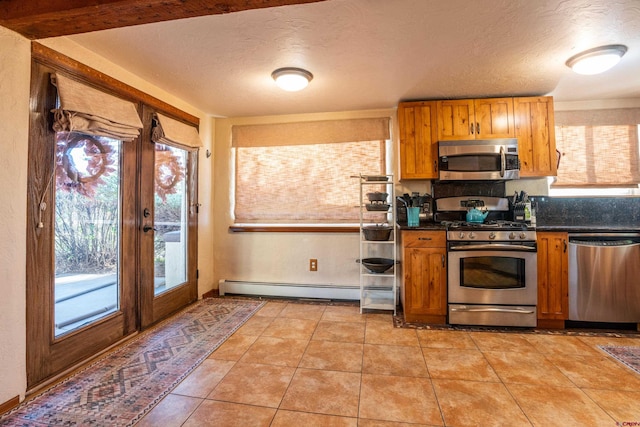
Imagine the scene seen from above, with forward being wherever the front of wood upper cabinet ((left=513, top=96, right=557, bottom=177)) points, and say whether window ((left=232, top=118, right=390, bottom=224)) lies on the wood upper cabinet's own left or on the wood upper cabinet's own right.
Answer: on the wood upper cabinet's own right

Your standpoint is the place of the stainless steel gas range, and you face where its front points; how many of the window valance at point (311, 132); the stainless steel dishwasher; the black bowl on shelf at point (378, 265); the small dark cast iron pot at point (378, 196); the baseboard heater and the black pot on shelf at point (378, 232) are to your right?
5

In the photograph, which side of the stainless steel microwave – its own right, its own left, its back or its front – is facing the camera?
front

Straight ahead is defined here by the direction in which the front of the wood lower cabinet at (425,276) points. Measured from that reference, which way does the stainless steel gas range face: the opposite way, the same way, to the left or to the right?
the same way

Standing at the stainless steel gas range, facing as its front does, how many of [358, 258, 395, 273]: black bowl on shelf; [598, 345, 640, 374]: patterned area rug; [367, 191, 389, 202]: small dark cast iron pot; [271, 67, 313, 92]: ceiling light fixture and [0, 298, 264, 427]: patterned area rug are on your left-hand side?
1

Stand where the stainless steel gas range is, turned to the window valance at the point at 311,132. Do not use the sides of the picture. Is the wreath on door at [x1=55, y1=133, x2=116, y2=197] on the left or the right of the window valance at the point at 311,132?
left

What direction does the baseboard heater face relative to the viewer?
toward the camera

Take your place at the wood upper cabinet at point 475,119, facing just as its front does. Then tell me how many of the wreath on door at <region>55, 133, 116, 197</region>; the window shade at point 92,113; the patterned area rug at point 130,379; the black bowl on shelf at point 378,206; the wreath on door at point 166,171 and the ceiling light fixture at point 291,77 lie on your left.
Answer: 0

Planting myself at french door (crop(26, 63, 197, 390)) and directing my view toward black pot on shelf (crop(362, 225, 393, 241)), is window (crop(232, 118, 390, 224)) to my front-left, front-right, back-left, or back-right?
front-left

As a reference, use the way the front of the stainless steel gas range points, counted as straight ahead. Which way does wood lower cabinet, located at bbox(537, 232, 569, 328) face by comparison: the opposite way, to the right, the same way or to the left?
the same way

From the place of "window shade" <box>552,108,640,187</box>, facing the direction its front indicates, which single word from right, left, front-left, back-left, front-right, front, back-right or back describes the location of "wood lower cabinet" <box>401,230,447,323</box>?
front-right

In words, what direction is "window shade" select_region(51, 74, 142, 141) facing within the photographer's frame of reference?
facing the viewer and to the right of the viewer

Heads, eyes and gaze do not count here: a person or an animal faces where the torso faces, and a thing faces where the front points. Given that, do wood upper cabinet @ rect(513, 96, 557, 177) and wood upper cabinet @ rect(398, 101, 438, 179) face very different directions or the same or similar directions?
same or similar directions

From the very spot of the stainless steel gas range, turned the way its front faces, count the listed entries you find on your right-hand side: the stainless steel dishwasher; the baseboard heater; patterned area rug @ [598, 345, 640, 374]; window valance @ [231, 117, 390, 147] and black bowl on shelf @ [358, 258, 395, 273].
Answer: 3

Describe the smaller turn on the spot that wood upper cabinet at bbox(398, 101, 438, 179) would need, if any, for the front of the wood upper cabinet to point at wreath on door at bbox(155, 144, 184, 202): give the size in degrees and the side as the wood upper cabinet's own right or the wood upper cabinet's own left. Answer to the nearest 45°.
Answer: approximately 90° to the wood upper cabinet's own right

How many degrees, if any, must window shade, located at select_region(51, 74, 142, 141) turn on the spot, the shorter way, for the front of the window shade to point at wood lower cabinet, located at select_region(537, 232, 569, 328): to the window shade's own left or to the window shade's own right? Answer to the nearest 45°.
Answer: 0° — it already faces it

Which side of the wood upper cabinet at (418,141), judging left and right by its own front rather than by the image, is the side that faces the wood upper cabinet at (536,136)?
left

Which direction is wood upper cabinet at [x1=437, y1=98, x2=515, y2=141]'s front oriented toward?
toward the camera
